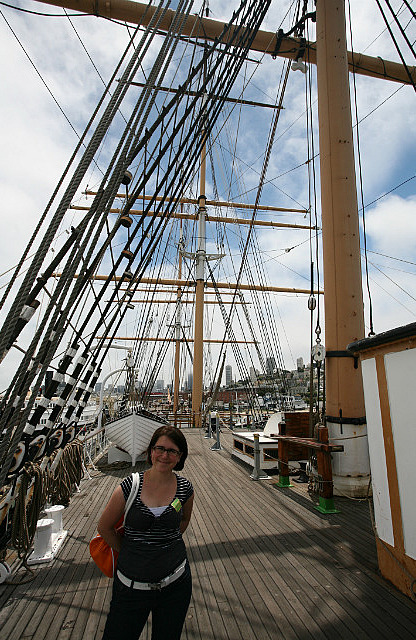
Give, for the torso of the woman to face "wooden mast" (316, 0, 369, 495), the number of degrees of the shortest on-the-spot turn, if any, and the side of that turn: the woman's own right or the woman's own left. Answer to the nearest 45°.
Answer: approximately 135° to the woman's own left

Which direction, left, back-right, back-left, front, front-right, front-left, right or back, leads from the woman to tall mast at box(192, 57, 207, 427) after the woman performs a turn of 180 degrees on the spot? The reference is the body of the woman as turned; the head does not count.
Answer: front

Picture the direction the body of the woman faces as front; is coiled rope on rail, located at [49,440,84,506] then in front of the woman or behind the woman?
behind

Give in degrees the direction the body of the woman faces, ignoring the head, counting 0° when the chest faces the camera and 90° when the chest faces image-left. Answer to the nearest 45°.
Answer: approximately 0°

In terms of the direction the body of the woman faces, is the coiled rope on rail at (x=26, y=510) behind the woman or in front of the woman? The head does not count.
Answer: behind
